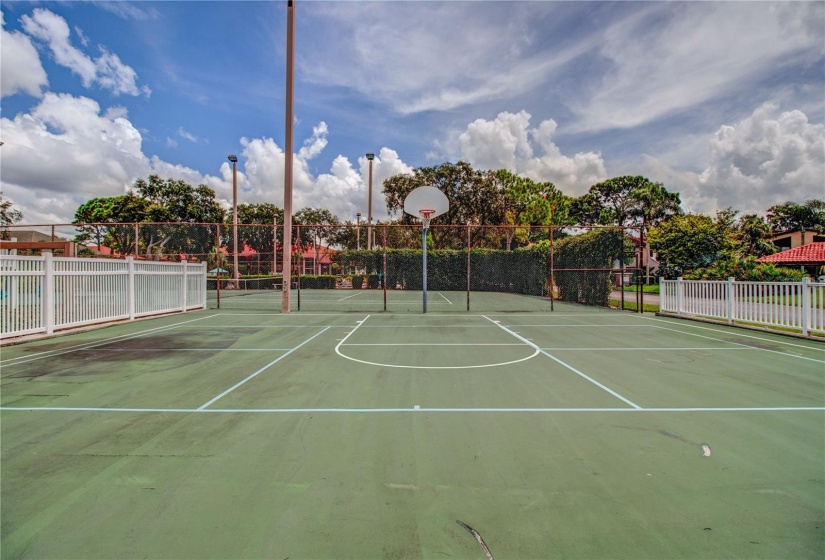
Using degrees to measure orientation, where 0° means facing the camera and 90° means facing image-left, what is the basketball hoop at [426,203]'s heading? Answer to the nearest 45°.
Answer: approximately 0°

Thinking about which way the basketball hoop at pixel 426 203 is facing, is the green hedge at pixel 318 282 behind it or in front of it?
behind

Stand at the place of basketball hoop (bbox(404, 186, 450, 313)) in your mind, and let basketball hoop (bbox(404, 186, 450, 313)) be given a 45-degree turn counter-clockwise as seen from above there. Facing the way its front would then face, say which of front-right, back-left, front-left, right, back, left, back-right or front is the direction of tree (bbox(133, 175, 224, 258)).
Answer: back

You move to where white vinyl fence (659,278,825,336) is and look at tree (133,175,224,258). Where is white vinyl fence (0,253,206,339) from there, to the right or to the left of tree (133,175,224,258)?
left

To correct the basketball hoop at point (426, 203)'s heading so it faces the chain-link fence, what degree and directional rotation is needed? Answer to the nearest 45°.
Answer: approximately 180°

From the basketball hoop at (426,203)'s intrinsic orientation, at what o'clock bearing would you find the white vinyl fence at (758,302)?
The white vinyl fence is roughly at 10 o'clock from the basketball hoop.

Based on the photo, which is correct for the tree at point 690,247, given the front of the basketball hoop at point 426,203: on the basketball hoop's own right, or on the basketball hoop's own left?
on the basketball hoop's own left

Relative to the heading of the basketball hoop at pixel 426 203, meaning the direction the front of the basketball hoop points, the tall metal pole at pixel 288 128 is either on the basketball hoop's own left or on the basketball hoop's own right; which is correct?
on the basketball hoop's own right
